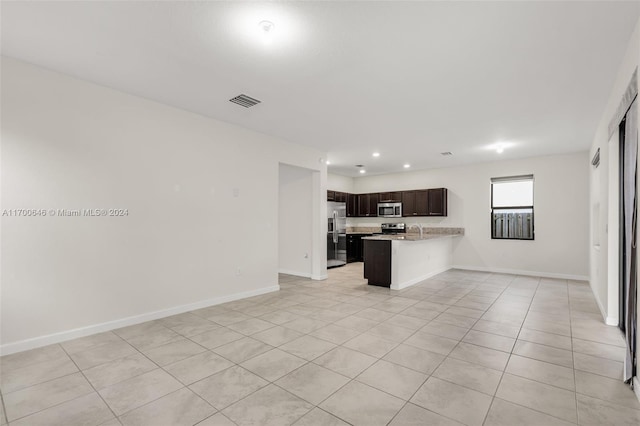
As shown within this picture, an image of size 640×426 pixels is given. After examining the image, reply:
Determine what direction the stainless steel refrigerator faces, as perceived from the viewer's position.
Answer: facing the viewer and to the right of the viewer

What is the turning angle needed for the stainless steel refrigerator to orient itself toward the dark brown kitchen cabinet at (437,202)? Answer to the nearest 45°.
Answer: approximately 45° to its left

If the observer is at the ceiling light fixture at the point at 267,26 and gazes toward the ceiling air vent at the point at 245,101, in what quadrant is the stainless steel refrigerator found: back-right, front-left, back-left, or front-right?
front-right

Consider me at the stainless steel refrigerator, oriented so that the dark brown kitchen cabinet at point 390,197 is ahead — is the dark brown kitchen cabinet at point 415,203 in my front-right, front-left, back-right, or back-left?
front-right

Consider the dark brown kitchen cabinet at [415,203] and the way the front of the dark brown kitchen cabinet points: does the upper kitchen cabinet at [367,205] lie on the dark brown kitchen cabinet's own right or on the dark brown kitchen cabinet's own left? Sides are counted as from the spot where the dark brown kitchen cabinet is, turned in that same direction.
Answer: on the dark brown kitchen cabinet's own right

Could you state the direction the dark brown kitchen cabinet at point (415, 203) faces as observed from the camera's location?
facing the viewer

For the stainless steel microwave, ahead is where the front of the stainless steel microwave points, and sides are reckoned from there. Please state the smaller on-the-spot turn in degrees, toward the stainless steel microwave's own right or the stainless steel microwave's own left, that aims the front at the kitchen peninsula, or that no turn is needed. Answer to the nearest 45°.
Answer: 0° — it already faces it

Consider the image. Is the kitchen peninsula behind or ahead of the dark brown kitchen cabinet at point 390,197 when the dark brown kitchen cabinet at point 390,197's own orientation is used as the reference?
ahead

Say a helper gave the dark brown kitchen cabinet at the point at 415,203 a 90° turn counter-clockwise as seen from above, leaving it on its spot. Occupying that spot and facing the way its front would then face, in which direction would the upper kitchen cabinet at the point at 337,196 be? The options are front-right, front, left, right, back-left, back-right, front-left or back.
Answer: back

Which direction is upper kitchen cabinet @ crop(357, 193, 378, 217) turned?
toward the camera

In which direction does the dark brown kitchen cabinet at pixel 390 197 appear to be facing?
toward the camera

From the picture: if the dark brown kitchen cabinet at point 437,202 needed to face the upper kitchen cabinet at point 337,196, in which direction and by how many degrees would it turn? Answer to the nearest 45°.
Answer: approximately 90° to its right
